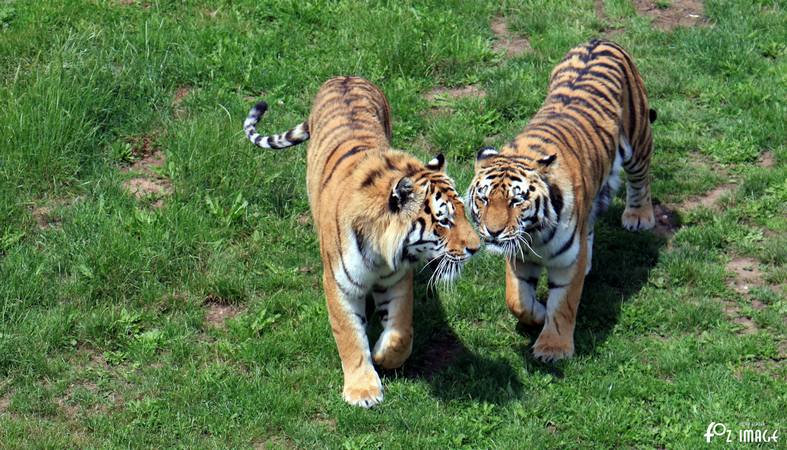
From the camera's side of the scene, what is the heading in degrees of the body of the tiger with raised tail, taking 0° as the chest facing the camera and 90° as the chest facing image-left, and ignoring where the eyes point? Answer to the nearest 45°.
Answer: approximately 0°
